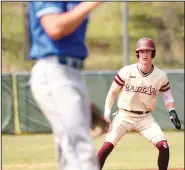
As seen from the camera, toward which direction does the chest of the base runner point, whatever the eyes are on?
toward the camera

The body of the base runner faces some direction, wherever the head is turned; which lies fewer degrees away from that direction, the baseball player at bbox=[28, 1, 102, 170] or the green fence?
the baseball player

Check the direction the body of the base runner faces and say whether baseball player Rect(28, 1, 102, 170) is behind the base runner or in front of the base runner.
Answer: in front

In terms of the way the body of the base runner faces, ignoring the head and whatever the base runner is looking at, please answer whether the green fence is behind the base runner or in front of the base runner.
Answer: behind
